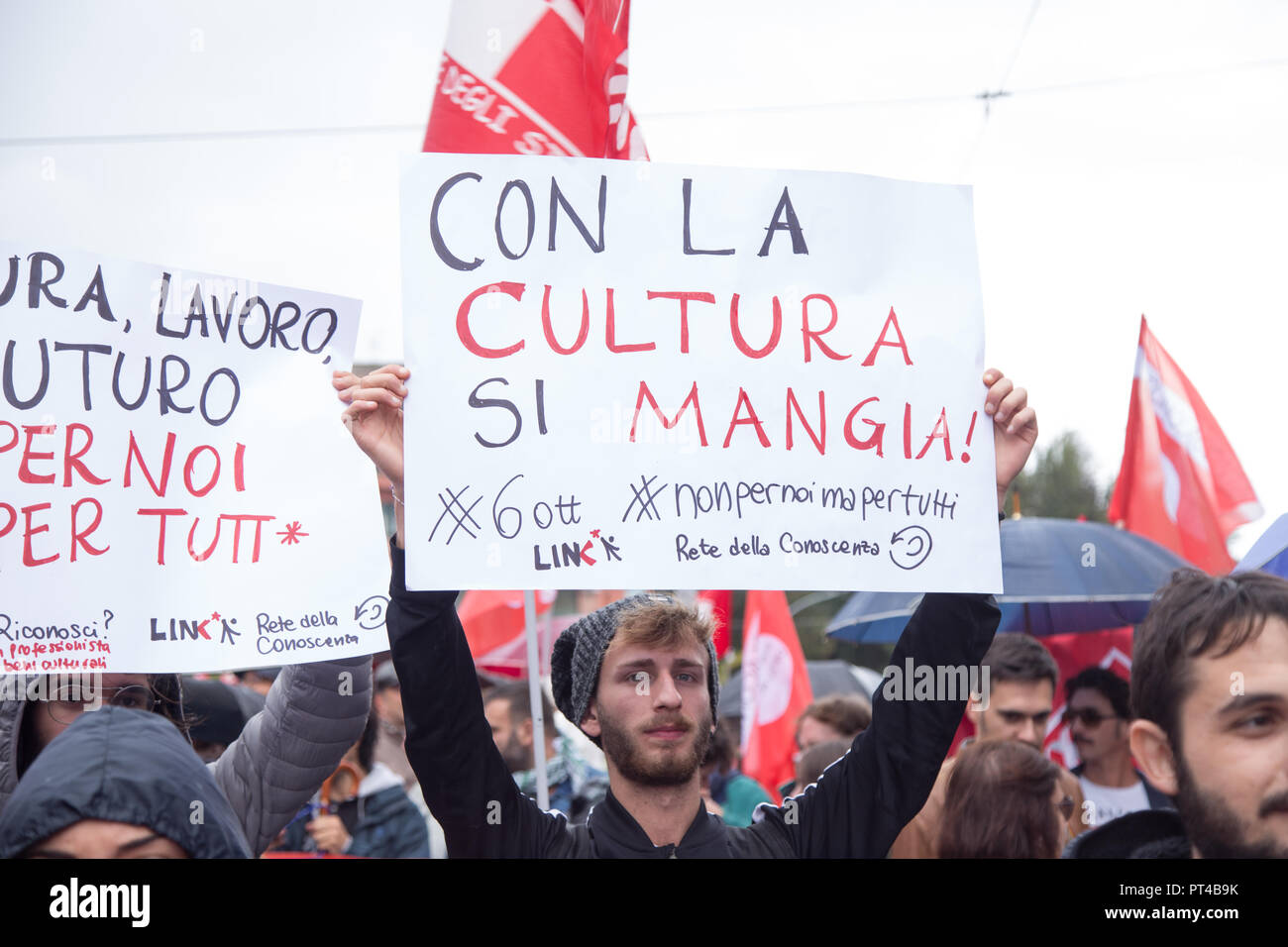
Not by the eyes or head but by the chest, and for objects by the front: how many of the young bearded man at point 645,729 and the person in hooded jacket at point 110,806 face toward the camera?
2

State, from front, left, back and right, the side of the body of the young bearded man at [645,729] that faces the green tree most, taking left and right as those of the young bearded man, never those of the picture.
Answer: back

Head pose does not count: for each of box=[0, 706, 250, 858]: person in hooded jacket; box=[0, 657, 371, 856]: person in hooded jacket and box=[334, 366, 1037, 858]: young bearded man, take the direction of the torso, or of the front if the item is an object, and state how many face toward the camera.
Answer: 3

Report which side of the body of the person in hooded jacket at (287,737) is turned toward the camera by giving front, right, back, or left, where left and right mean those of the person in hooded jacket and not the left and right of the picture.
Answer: front

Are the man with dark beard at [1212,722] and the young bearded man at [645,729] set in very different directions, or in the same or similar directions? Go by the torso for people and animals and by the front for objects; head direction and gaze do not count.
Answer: same or similar directions

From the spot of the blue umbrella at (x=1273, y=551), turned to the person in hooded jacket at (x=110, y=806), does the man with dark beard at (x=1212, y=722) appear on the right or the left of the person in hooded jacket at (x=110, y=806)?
left

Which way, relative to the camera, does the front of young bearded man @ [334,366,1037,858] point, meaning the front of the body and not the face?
toward the camera

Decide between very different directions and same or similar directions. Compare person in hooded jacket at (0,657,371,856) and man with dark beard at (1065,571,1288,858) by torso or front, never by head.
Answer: same or similar directions

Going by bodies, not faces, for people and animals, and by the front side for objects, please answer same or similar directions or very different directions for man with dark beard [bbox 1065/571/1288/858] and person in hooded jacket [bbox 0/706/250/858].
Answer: same or similar directions

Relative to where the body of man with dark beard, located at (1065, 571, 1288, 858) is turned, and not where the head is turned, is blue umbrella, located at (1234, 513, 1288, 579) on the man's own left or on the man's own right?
on the man's own left

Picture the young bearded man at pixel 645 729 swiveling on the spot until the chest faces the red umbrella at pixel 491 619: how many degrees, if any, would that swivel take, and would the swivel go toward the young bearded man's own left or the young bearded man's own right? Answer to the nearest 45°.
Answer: approximately 180°

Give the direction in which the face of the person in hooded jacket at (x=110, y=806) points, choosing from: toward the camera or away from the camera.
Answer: toward the camera
